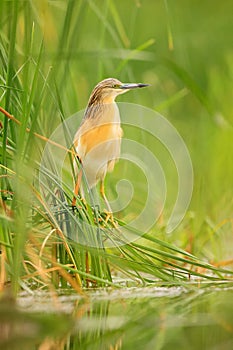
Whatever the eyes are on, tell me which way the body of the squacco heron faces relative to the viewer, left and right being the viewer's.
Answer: facing to the right of the viewer
